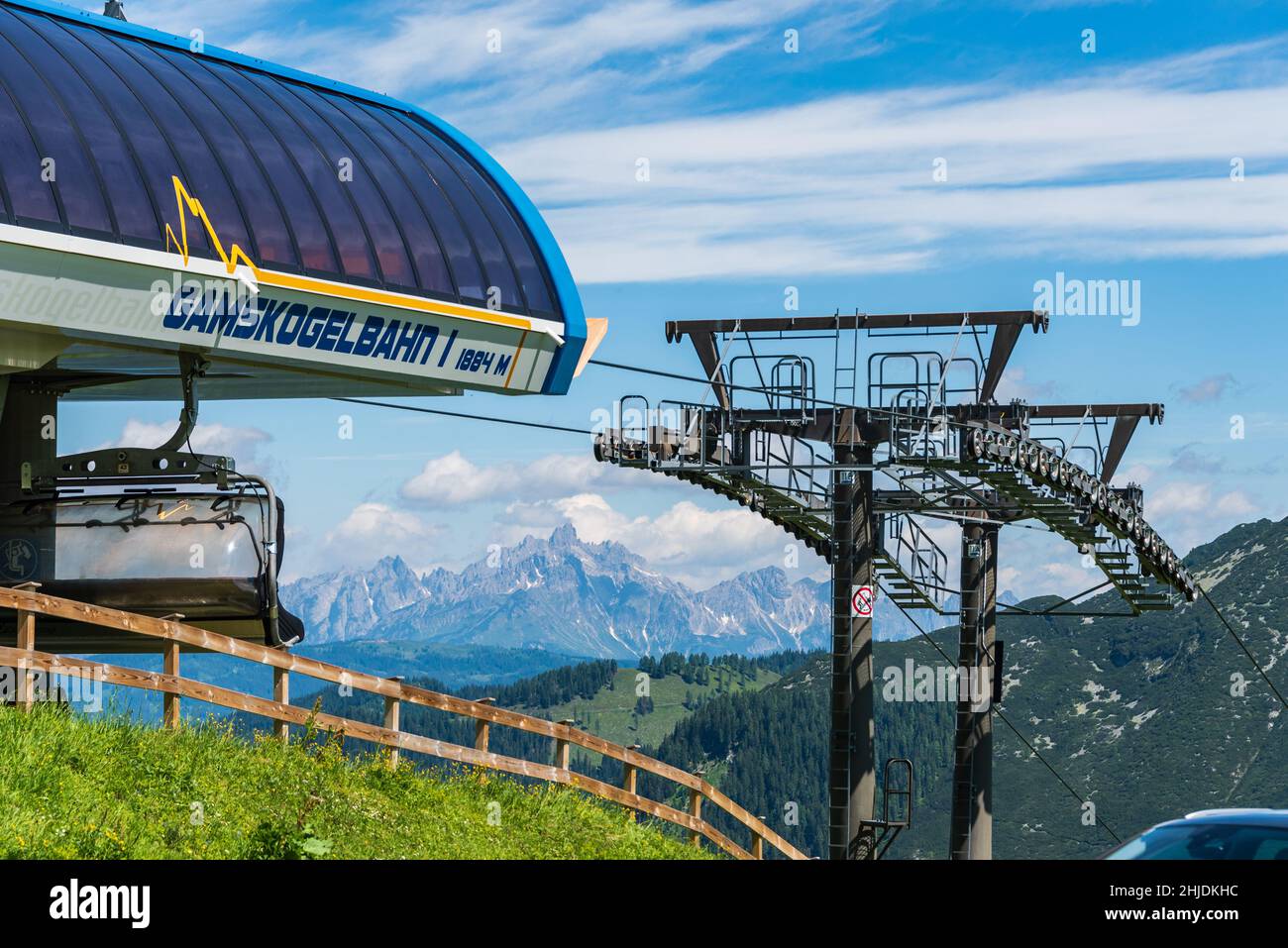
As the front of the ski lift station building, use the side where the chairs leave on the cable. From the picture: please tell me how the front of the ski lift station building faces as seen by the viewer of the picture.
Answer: facing away from the viewer and to the right of the viewer

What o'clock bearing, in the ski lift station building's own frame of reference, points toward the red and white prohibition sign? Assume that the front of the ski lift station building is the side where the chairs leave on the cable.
The red and white prohibition sign is roughly at 12 o'clock from the ski lift station building.
